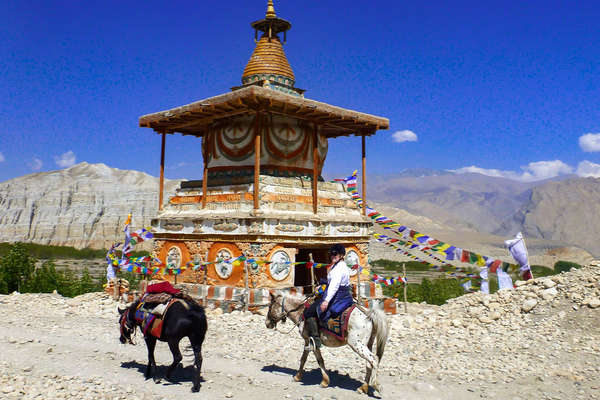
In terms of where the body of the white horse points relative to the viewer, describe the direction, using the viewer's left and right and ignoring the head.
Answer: facing to the left of the viewer

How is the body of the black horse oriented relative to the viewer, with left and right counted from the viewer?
facing away from the viewer and to the left of the viewer

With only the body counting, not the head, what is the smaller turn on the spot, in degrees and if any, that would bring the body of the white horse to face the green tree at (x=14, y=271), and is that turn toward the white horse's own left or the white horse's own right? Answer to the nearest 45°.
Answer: approximately 45° to the white horse's own right

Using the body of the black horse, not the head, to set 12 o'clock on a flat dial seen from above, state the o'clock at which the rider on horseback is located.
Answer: The rider on horseback is roughly at 5 o'clock from the black horse.

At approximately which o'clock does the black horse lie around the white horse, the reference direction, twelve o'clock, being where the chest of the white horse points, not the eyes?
The black horse is roughly at 12 o'clock from the white horse.

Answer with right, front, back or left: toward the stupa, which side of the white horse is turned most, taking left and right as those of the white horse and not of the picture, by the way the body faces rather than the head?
right

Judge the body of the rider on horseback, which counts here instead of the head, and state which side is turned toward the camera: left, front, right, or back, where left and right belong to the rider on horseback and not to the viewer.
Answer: left

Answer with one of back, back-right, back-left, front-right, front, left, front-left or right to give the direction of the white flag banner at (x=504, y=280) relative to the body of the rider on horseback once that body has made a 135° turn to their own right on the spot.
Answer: front

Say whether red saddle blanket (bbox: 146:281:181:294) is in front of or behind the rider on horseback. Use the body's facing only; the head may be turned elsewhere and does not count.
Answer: in front

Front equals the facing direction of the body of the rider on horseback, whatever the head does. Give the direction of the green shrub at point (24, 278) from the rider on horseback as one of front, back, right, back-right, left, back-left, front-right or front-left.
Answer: front-right
